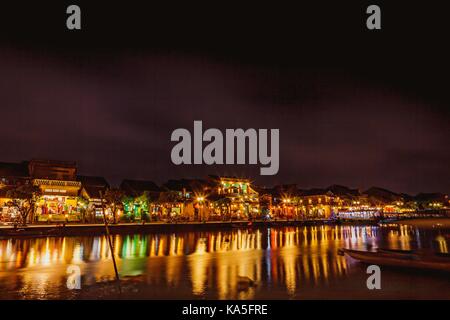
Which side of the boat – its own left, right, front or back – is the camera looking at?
left
